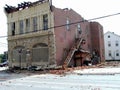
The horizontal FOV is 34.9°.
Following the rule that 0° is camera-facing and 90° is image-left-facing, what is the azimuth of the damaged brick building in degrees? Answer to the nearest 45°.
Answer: approximately 45°
